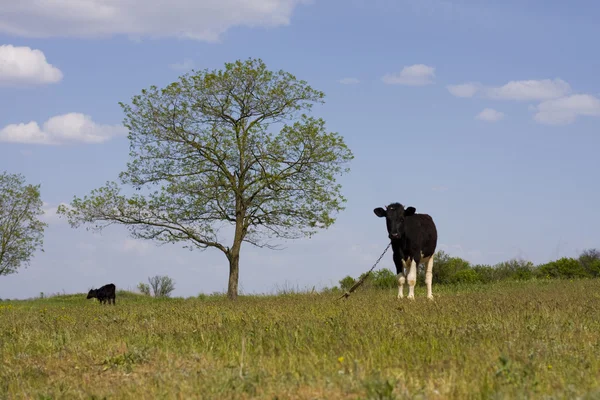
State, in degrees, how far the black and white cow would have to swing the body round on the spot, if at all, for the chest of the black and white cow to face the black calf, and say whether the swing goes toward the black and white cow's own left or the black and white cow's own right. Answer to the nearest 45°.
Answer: approximately 90° to the black and white cow's own right

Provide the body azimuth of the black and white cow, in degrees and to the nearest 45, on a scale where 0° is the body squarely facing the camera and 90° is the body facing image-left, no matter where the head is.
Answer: approximately 45°

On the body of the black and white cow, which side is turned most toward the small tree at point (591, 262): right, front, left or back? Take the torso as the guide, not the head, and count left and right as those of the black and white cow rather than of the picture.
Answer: back

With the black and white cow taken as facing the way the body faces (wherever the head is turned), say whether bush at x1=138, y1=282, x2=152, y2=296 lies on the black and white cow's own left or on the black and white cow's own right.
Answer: on the black and white cow's own right

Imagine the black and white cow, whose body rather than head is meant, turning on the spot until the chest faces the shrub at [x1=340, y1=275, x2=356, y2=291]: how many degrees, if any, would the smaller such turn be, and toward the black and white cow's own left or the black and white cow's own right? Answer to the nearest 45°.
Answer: approximately 135° to the black and white cow's own right

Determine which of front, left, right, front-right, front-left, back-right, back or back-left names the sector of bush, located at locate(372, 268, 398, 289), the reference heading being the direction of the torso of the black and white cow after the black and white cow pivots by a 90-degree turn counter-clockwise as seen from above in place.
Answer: back-left

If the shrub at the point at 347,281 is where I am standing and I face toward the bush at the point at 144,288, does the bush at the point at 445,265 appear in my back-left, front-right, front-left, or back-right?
back-right

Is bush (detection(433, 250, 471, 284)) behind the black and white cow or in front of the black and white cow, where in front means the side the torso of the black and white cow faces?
behind

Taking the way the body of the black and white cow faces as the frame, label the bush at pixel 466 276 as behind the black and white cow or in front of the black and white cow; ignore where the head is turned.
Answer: behind

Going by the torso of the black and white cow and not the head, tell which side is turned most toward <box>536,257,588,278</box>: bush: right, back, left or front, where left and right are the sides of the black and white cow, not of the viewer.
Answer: back
